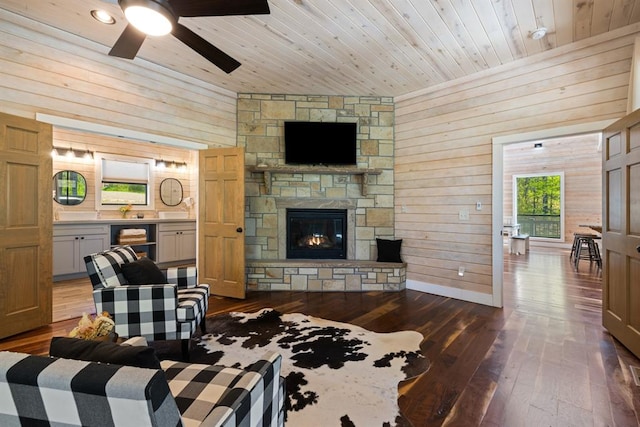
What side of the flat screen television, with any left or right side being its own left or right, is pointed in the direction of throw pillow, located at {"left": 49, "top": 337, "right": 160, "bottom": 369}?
front

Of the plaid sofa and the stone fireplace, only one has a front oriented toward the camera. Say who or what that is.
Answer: the stone fireplace

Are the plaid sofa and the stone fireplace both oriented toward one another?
yes

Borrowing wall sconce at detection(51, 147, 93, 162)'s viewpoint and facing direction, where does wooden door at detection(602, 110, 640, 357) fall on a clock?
The wooden door is roughly at 11 o'clock from the wall sconce.

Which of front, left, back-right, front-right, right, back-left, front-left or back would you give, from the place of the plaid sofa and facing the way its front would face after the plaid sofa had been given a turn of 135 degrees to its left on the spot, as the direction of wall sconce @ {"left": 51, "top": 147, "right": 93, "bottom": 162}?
right

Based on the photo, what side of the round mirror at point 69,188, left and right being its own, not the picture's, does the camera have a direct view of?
front

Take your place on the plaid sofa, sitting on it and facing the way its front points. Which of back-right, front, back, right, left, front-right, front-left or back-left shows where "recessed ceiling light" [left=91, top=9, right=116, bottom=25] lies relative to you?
front-left

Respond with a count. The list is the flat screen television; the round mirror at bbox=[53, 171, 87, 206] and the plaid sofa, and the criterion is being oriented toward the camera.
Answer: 2

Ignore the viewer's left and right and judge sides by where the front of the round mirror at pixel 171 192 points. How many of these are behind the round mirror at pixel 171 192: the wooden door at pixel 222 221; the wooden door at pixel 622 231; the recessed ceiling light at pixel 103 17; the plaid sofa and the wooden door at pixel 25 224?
0

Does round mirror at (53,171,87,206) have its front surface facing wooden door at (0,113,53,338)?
yes

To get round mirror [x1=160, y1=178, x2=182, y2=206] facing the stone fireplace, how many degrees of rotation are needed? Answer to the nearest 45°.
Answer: approximately 45° to its left

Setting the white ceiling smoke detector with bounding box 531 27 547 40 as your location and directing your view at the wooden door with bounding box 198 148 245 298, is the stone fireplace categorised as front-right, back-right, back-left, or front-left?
front-right

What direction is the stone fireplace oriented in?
toward the camera

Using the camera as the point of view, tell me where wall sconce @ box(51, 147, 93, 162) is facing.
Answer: facing the viewer

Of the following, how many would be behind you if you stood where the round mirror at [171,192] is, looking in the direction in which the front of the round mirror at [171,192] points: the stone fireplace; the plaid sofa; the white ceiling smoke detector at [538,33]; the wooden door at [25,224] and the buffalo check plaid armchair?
0

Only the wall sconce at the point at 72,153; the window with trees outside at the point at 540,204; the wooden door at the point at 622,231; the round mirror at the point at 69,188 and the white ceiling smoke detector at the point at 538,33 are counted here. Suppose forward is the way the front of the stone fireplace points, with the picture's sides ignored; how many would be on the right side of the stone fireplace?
2

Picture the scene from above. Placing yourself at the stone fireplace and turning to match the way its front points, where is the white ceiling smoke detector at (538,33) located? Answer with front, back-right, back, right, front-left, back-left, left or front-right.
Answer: front-left

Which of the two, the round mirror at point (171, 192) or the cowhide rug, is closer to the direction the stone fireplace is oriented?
the cowhide rug

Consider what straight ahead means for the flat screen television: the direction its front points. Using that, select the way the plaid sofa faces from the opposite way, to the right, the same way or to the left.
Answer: the opposite way

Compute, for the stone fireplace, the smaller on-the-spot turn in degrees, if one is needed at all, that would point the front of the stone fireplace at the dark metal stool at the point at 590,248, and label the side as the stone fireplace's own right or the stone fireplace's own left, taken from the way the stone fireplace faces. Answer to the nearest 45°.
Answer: approximately 90° to the stone fireplace's own left

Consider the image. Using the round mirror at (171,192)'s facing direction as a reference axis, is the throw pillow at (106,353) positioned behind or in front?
in front

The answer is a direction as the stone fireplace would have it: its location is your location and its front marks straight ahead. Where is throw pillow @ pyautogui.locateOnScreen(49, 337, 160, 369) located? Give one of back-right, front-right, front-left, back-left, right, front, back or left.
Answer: front
